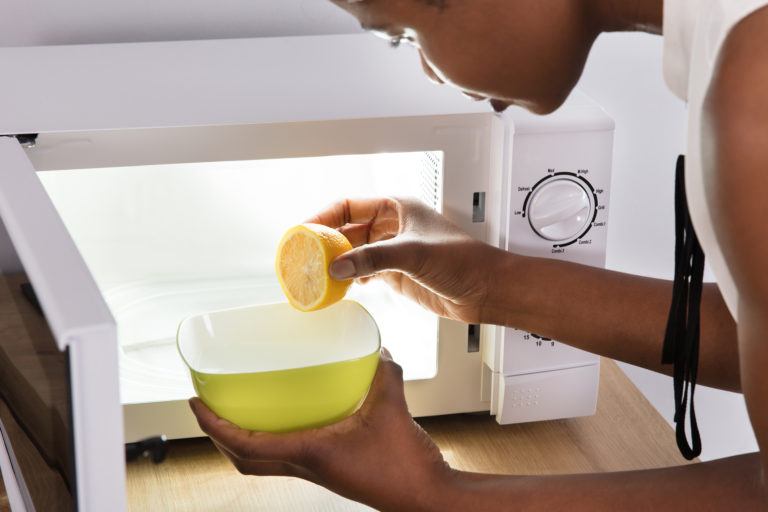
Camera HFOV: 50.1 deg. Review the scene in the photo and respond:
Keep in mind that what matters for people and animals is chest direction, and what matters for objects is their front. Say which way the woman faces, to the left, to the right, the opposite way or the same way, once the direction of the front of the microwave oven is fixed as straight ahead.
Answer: to the right

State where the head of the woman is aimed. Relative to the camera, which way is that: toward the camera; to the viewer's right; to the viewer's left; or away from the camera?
to the viewer's left

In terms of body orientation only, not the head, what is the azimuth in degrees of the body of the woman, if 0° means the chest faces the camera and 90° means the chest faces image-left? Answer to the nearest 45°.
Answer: approximately 90°

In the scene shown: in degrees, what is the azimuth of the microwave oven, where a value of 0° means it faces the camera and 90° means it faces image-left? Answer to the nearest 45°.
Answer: approximately 0°
